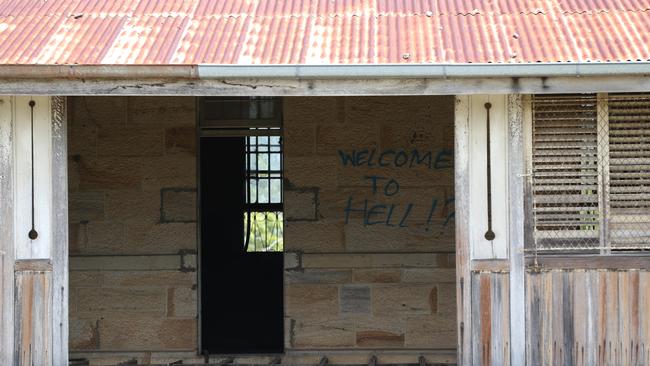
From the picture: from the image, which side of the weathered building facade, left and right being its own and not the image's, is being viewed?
front
